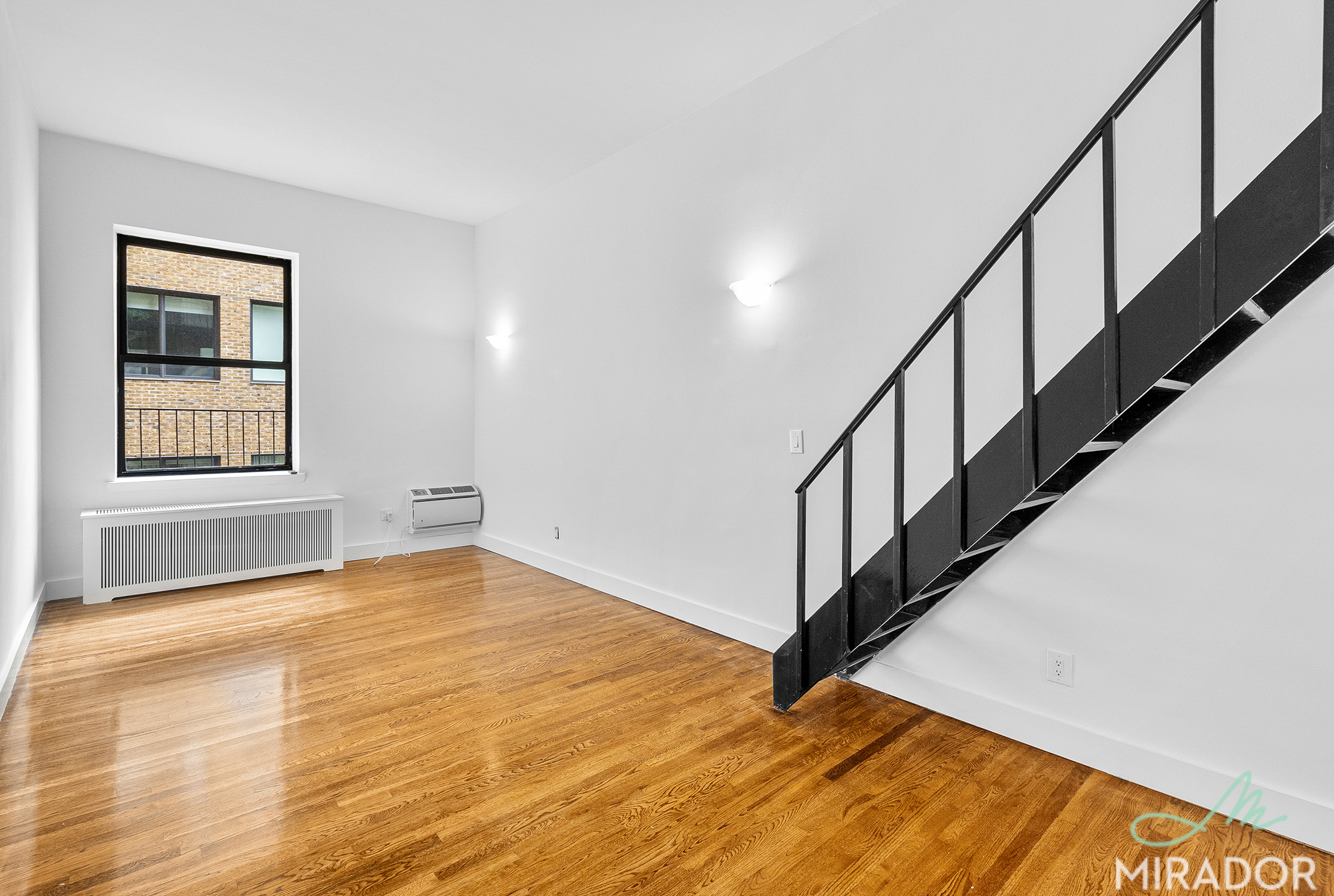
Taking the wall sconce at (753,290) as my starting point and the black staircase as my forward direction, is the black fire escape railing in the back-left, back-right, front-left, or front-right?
back-right

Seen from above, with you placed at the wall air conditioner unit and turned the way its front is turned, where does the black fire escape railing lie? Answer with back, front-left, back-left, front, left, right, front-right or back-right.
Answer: right

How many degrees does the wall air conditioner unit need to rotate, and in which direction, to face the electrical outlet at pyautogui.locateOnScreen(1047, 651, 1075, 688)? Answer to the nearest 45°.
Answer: approximately 45° to its left

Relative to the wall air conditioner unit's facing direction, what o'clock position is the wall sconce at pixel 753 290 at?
The wall sconce is roughly at 11 o'clock from the wall air conditioner unit.

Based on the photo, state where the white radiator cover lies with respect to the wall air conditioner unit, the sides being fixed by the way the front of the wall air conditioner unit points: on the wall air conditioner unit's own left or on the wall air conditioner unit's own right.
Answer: on the wall air conditioner unit's own right

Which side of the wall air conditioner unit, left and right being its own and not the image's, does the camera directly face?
front

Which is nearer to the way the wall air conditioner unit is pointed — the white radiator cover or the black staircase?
the black staircase

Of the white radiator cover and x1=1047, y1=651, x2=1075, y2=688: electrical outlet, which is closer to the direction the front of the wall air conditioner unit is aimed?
the electrical outlet

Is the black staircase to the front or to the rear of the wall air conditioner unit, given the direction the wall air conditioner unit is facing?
to the front
